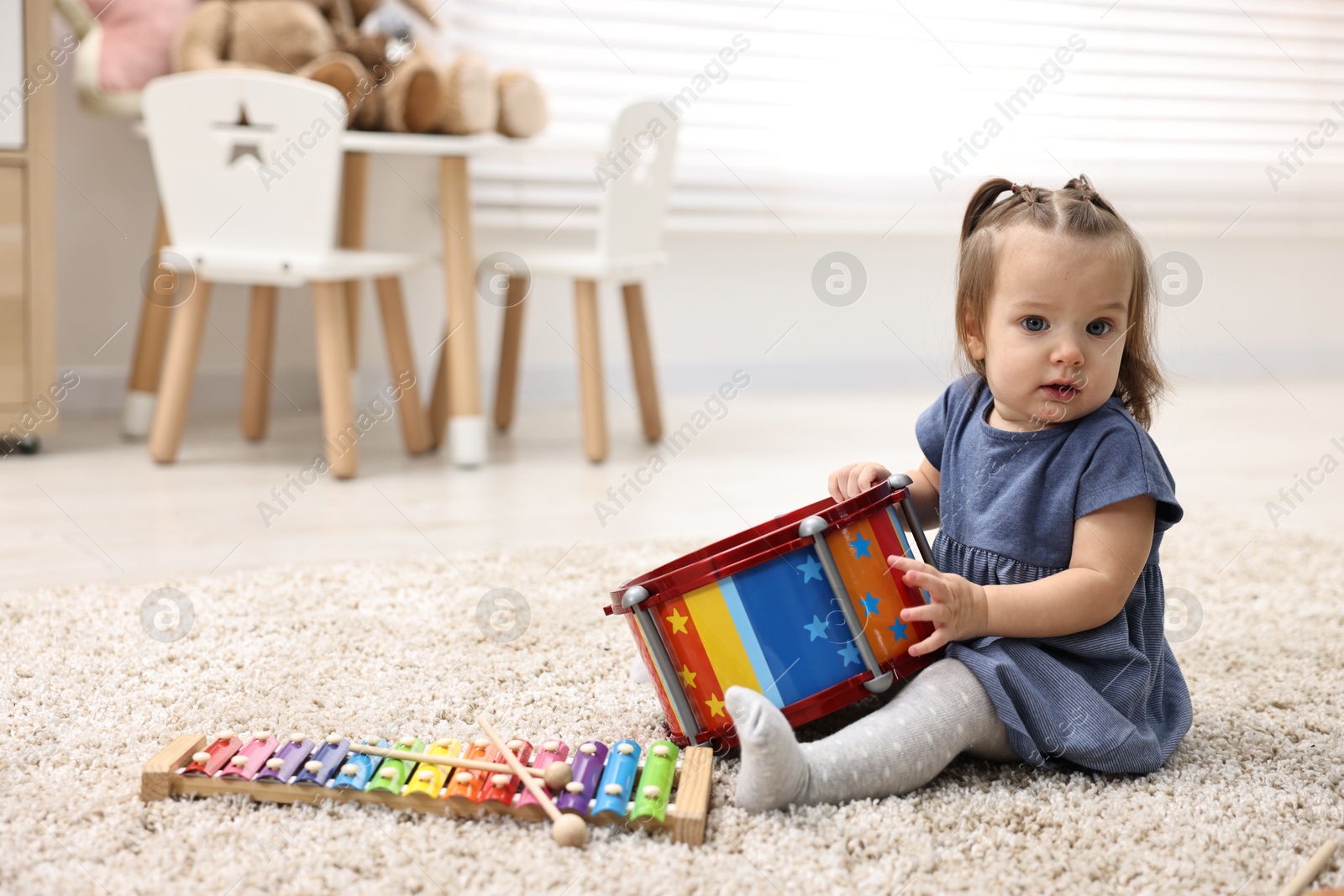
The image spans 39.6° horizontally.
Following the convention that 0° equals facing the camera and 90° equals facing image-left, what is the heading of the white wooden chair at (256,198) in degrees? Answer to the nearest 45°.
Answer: approximately 225°

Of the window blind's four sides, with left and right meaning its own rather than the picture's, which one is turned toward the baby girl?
front

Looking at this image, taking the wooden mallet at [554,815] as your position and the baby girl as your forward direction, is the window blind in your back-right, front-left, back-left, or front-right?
front-left

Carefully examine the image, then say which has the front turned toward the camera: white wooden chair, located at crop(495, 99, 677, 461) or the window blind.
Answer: the window blind

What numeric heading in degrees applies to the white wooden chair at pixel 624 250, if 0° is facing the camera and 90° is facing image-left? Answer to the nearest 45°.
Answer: approximately 135°

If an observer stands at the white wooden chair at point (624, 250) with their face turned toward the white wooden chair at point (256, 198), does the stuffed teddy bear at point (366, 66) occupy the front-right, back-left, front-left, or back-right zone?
front-right

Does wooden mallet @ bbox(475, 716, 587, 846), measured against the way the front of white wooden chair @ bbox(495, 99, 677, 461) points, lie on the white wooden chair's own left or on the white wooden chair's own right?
on the white wooden chair's own left

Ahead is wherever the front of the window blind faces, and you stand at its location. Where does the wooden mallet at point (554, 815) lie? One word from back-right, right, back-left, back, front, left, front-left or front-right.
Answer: front

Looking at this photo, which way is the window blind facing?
toward the camera

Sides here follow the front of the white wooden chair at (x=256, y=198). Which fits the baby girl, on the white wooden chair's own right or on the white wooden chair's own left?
on the white wooden chair's own right

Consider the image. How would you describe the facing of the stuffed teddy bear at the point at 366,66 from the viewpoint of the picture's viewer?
facing the viewer and to the right of the viewer

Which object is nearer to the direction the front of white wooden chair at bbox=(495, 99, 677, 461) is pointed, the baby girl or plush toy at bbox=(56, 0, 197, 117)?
the plush toy
